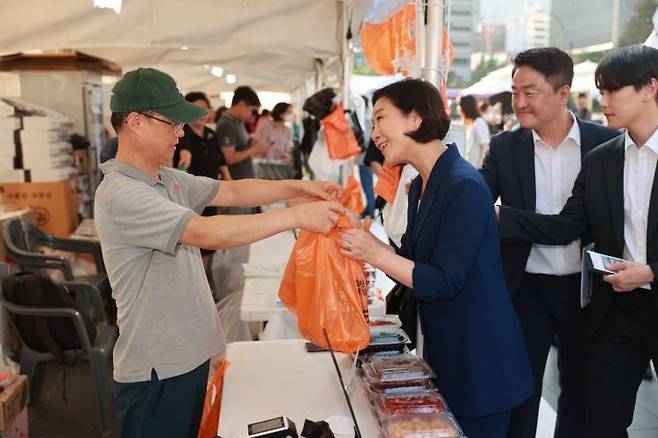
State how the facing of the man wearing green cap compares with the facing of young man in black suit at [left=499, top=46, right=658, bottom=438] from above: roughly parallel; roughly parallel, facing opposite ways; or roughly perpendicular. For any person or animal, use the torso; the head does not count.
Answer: roughly parallel, facing opposite ways

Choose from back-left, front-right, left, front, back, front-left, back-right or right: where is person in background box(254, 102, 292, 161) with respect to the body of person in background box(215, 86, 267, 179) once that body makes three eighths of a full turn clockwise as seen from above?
back-right

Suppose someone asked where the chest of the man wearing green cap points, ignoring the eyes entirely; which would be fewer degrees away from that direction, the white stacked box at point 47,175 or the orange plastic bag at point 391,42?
the orange plastic bag

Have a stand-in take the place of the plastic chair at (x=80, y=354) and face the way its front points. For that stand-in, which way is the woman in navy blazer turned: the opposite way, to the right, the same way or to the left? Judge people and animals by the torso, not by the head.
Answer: the opposite way

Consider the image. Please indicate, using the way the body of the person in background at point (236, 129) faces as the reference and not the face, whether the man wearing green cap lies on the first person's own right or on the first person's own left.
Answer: on the first person's own right

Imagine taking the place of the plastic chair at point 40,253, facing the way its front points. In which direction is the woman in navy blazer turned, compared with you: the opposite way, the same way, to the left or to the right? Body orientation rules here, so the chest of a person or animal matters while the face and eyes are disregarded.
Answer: the opposite way

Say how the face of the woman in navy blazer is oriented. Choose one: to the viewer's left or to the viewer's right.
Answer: to the viewer's left

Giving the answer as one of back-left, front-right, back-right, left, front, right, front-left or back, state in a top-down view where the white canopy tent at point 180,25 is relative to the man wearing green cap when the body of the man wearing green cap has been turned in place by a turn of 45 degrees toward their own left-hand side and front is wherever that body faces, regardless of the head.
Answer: front-left

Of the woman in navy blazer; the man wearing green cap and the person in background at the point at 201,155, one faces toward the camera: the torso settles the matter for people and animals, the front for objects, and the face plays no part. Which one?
the person in background

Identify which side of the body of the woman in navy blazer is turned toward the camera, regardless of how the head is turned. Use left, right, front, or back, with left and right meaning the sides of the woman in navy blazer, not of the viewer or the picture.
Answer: left

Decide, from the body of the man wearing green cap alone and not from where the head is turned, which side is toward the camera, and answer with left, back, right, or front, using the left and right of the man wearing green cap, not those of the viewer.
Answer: right

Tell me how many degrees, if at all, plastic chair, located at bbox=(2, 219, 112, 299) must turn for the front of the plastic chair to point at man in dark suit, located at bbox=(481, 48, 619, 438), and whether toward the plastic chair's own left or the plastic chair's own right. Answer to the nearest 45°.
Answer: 0° — it already faces them

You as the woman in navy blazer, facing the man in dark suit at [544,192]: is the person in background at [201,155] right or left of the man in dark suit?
left

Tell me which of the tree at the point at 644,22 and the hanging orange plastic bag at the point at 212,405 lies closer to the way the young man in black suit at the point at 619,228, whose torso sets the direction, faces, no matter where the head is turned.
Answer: the hanging orange plastic bag

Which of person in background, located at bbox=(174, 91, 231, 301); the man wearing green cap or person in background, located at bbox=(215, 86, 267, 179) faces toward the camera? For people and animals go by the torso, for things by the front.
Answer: person in background, located at bbox=(174, 91, 231, 301)

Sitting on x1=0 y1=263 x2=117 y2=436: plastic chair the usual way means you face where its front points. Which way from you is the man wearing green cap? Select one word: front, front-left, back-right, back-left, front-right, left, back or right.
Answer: front-right
